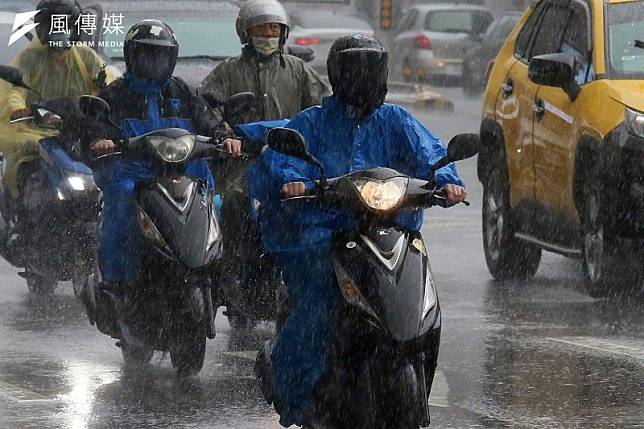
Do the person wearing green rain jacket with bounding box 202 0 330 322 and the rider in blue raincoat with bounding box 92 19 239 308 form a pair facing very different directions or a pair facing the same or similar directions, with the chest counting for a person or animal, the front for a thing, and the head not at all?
same or similar directions

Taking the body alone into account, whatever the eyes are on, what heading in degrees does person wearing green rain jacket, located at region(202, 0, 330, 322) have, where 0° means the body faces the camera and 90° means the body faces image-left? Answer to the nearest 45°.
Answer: approximately 0°

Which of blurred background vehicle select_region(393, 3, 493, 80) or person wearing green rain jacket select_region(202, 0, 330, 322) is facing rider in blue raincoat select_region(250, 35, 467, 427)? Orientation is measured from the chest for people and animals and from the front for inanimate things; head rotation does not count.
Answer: the person wearing green rain jacket

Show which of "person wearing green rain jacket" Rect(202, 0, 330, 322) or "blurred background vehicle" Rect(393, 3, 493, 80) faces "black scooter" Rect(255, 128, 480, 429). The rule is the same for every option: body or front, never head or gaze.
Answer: the person wearing green rain jacket

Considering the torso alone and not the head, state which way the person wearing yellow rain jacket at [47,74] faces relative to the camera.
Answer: toward the camera

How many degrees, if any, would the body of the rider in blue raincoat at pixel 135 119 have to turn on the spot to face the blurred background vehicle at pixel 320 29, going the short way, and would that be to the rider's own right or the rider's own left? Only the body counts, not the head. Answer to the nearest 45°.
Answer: approximately 180°

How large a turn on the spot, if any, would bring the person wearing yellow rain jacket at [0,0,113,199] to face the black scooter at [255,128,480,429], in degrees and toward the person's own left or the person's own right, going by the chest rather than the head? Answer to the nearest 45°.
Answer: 0° — they already face it

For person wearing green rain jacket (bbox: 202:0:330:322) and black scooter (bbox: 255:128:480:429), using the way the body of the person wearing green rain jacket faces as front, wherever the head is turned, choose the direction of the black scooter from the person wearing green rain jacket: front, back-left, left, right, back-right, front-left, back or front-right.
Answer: front

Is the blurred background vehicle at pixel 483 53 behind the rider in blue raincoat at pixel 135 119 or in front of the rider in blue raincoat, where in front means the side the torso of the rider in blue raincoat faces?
behind
